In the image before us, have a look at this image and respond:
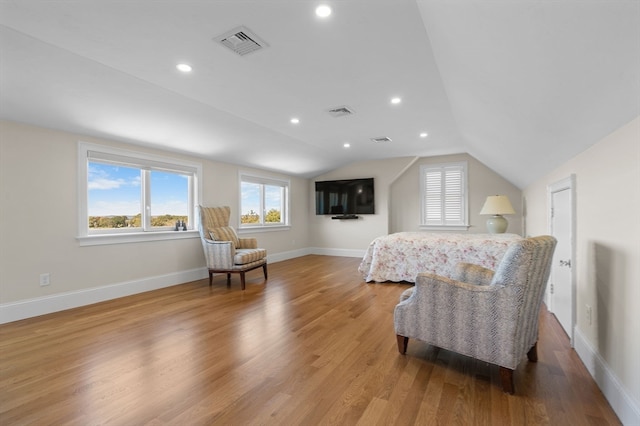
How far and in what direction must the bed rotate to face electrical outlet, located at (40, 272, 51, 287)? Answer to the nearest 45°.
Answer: approximately 45° to its left

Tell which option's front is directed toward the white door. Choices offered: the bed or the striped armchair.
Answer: the striped armchair

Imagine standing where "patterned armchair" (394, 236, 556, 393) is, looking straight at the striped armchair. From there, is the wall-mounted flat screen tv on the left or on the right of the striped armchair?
right

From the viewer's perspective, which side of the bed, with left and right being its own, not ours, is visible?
left

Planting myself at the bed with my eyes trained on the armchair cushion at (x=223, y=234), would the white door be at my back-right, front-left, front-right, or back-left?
back-left

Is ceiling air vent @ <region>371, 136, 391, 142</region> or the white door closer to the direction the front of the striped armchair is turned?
the white door

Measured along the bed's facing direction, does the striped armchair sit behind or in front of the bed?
in front

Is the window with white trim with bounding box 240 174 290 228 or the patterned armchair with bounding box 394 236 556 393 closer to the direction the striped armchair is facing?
the patterned armchair
